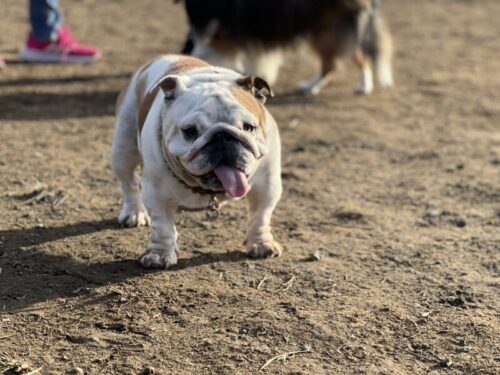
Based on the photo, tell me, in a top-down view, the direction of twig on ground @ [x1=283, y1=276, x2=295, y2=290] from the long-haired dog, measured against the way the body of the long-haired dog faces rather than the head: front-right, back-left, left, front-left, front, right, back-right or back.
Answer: left

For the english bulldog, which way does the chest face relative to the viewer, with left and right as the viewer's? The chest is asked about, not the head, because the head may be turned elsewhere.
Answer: facing the viewer and to the right of the viewer

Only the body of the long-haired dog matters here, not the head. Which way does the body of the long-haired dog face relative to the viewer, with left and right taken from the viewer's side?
facing to the left of the viewer

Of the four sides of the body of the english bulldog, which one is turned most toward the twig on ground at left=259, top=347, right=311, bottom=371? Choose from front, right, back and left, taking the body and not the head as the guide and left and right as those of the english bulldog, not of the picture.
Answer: front

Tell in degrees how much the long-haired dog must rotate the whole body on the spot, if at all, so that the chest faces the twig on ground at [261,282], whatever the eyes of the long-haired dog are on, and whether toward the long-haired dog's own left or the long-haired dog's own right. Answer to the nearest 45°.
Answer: approximately 90° to the long-haired dog's own left

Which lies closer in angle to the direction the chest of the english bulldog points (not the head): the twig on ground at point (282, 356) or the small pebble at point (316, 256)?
the twig on ground

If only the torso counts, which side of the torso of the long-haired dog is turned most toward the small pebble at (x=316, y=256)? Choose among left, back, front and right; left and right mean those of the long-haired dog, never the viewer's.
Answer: left

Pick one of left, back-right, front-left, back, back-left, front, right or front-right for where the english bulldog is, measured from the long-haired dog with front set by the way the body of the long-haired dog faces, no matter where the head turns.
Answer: left

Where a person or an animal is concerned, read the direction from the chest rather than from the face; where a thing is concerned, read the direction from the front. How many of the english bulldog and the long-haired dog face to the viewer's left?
1
